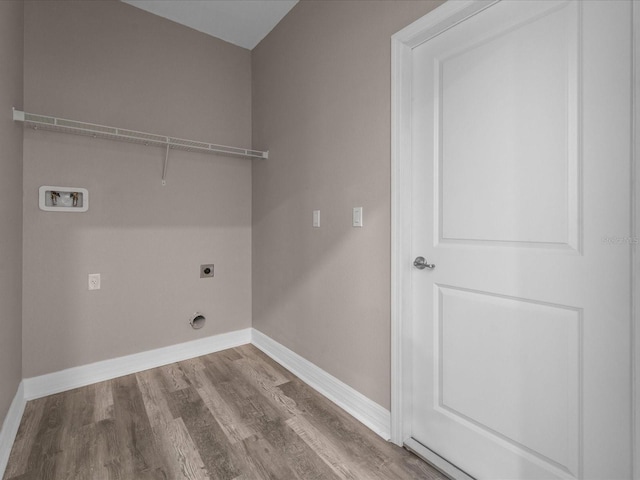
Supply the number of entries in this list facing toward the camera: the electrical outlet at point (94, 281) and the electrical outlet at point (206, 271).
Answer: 2

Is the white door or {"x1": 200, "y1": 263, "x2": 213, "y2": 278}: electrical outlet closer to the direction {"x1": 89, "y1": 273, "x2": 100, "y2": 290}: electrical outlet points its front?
the white door

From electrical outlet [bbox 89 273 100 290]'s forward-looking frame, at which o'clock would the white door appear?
The white door is roughly at 11 o'clock from the electrical outlet.

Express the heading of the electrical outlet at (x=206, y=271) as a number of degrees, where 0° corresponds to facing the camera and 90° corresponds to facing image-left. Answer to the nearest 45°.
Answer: approximately 0°

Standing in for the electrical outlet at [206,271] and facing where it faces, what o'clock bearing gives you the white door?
The white door is roughly at 11 o'clock from the electrical outlet.

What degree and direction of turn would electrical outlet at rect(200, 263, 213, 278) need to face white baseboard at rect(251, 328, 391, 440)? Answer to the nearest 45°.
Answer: approximately 45° to its left

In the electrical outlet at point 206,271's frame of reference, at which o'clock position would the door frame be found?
The door frame is roughly at 11 o'clock from the electrical outlet.

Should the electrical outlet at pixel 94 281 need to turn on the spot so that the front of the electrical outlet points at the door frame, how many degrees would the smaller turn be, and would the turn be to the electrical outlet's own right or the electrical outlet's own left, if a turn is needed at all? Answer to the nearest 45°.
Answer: approximately 45° to the electrical outlet's own left
